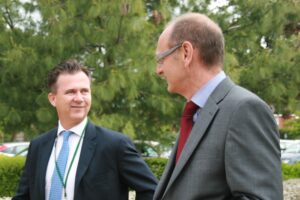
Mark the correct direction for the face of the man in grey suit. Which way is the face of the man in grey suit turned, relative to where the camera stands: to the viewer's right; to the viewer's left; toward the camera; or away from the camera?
to the viewer's left

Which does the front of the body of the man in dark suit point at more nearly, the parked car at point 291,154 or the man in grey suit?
the man in grey suit

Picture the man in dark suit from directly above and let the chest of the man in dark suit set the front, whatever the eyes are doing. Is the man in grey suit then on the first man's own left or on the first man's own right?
on the first man's own left

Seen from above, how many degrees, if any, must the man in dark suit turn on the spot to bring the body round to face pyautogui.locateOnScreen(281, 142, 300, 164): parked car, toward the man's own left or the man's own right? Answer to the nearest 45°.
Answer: approximately 180°

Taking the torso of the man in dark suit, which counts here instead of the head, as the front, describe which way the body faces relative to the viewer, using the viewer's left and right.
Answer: facing the viewer and to the left of the viewer

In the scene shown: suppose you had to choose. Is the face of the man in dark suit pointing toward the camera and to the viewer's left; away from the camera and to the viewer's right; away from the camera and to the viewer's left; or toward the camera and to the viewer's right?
toward the camera and to the viewer's right

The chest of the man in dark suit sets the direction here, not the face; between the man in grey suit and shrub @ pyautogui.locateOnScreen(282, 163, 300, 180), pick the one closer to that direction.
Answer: the man in grey suit
